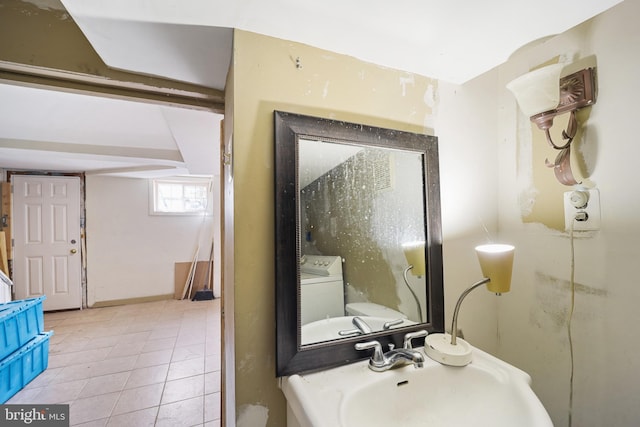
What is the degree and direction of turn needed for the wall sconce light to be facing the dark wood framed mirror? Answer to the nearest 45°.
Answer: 0° — it already faces it

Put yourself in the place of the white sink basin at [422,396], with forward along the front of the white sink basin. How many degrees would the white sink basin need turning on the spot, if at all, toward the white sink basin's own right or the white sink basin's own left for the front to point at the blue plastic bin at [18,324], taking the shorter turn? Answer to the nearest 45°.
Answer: approximately 135° to the white sink basin's own right

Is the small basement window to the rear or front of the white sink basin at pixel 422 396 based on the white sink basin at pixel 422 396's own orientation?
to the rear

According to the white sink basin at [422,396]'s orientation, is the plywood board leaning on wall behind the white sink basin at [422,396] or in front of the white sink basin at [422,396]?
behind

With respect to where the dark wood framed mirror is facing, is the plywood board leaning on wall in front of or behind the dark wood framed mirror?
behind

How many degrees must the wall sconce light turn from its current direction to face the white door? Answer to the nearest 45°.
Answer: approximately 45° to its right

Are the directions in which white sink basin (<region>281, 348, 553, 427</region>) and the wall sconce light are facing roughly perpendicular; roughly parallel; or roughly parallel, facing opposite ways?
roughly perpendicular

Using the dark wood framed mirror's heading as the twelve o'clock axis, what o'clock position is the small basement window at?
The small basement window is roughly at 6 o'clock from the dark wood framed mirror.

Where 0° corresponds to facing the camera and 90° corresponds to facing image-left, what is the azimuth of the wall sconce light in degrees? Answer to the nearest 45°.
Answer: approximately 45°

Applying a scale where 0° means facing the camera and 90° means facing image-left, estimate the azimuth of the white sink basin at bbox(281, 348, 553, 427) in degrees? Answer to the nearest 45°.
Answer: approximately 315°

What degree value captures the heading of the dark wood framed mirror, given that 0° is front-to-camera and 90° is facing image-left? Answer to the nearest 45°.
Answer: approximately 315°
